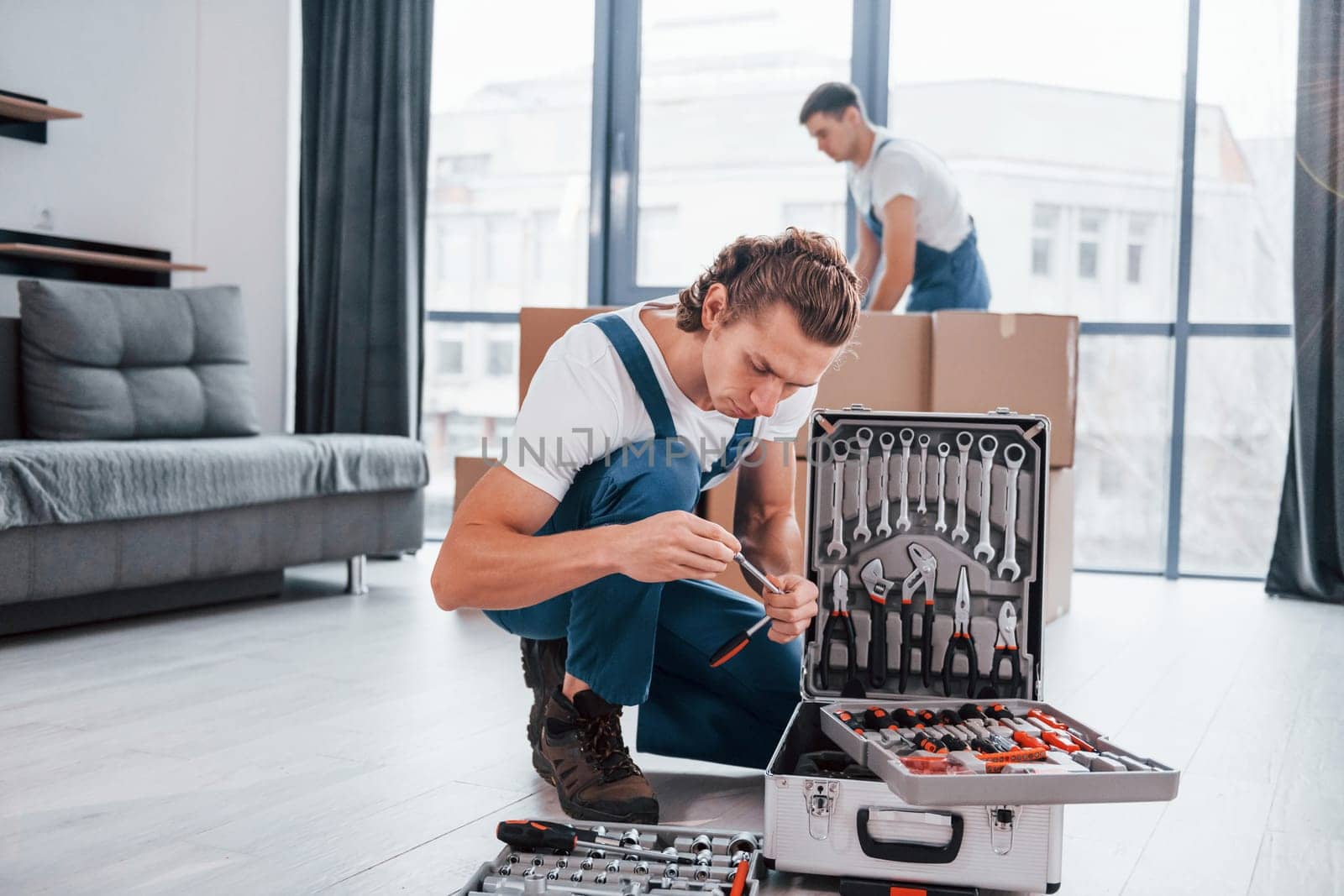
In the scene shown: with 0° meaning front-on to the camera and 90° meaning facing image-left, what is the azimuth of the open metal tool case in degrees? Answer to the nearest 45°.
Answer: approximately 0°

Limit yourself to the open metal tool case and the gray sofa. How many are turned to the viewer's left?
0

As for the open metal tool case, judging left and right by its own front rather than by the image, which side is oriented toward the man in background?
back

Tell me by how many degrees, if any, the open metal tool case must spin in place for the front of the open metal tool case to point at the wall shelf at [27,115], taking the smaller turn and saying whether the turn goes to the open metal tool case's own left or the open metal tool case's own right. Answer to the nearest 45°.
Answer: approximately 135° to the open metal tool case's own right

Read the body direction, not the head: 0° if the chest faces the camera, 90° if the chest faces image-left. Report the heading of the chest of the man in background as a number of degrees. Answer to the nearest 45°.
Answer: approximately 45°

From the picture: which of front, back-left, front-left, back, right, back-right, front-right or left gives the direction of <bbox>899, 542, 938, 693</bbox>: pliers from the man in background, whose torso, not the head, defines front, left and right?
front-left

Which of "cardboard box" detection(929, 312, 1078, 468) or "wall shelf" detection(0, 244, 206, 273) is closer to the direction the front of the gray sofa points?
the cardboard box

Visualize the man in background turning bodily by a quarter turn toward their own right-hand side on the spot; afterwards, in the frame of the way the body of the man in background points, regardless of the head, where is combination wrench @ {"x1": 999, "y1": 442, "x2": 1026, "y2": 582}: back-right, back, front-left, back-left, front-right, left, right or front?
back-left

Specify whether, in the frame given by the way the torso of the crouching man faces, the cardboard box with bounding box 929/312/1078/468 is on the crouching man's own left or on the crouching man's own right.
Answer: on the crouching man's own left

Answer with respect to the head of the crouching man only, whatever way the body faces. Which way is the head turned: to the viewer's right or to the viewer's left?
to the viewer's right
